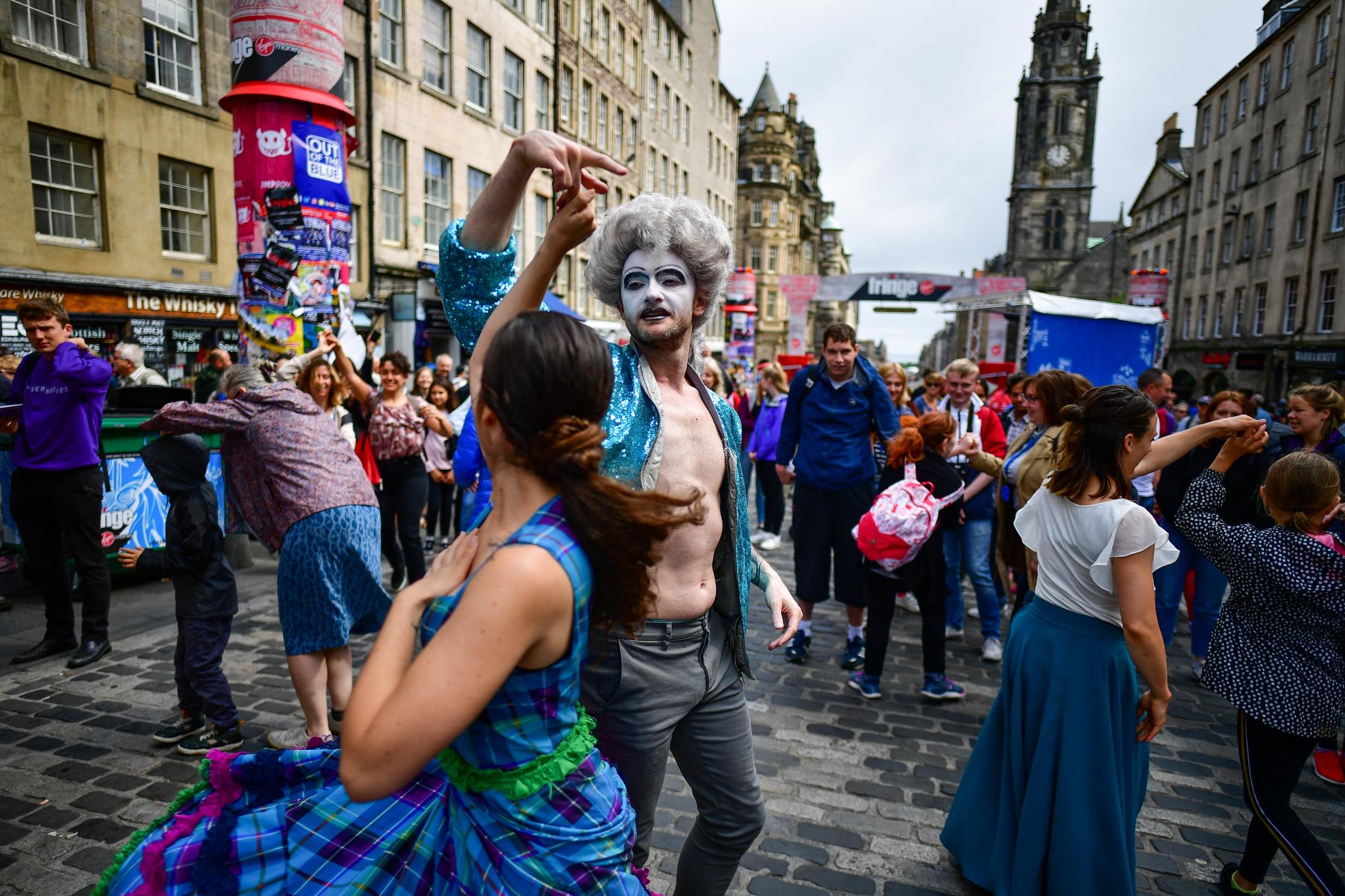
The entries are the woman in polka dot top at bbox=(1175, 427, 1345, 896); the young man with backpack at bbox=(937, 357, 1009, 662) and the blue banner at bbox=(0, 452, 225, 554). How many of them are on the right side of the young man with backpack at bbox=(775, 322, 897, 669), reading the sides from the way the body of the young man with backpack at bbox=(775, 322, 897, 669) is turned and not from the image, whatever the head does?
1

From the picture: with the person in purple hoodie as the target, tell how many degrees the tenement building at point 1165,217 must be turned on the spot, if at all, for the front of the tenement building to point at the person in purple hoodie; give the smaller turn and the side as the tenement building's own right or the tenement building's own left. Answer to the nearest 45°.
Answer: approximately 45° to the tenement building's own left

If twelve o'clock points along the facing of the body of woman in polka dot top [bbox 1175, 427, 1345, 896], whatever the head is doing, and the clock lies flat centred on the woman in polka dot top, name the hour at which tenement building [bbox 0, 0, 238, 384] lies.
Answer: The tenement building is roughly at 9 o'clock from the woman in polka dot top.

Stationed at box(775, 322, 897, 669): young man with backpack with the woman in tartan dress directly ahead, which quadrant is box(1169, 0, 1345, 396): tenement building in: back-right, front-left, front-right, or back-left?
back-left

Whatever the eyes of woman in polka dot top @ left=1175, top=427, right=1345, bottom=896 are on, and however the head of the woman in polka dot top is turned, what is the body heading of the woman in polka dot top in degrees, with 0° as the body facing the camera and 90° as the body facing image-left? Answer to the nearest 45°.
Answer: approximately 180°

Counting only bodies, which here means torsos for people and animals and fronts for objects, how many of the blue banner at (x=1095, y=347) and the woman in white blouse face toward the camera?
1

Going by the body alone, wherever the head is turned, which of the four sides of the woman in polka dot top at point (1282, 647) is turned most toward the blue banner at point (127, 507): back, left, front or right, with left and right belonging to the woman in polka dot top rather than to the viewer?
left
